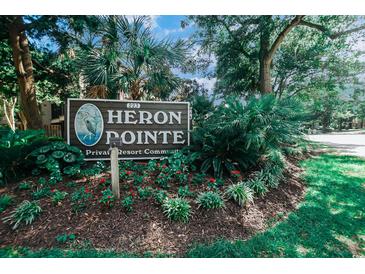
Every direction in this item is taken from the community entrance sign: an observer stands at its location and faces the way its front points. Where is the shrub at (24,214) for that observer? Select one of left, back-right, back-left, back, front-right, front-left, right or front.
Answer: front-right

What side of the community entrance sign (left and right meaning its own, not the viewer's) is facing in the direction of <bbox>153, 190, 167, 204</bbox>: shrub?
front

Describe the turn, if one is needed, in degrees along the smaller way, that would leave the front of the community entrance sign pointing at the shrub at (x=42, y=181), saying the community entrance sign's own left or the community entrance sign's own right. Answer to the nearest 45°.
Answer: approximately 45° to the community entrance sign's own right

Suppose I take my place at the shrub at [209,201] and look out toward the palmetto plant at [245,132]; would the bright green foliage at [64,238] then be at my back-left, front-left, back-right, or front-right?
back-left

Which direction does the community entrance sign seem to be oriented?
toward the camera

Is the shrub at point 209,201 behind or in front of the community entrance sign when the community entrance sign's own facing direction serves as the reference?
in front

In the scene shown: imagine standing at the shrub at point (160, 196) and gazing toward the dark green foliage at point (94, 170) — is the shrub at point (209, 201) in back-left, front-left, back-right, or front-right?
back-right

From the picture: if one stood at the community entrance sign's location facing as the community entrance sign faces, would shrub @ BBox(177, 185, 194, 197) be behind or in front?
in front

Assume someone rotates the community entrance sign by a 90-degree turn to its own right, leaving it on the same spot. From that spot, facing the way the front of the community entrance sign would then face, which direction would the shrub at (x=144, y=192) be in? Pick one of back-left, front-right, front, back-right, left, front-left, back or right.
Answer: left

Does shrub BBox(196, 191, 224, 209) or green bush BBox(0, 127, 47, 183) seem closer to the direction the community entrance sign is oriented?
the shrub

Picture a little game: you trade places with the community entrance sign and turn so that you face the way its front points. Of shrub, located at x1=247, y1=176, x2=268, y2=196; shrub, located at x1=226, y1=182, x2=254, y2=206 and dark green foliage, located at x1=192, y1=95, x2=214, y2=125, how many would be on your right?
0

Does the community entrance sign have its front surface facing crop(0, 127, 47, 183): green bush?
no

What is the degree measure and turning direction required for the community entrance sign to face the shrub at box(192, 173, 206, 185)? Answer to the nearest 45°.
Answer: approximately 45° to its left

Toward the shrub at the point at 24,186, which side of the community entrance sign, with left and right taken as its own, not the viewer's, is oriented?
right

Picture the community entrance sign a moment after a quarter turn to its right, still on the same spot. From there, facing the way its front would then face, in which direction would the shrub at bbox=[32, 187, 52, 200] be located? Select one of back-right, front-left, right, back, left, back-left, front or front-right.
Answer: front-left

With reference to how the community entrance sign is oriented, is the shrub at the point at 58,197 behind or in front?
in front

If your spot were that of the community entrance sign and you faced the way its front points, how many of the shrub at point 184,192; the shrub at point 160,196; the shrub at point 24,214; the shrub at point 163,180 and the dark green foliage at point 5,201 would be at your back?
0
